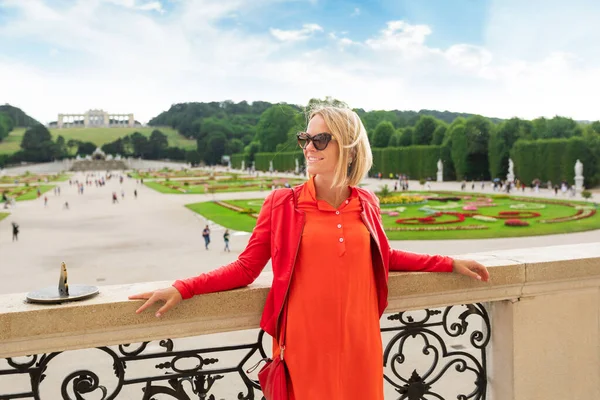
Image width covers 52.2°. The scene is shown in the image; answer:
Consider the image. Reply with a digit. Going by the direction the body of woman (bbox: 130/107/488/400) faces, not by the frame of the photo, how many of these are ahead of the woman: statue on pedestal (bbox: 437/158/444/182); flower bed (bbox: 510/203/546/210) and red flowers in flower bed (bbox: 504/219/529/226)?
0

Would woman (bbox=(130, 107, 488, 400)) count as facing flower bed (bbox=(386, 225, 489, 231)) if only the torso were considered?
no

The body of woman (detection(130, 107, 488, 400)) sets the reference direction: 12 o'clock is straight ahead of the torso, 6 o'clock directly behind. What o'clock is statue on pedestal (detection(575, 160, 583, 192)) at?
The statue on pedestal is roughly at 7 o'clock from the woman.

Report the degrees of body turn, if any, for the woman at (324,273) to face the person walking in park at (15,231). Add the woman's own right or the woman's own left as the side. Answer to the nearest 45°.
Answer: approximately 135° to the woman's own right

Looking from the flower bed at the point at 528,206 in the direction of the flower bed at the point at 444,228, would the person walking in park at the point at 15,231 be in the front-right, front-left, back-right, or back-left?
front-right

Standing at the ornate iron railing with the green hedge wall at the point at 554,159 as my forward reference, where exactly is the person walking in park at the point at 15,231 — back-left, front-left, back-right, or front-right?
front-left

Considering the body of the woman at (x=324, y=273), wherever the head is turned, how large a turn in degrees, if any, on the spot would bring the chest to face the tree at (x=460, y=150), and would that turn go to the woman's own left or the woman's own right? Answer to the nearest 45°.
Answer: approximately 180°

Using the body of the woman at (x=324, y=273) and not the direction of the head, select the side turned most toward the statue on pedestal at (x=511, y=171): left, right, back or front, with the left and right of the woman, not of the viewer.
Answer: back

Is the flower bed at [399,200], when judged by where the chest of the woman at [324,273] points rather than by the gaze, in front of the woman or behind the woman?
behind

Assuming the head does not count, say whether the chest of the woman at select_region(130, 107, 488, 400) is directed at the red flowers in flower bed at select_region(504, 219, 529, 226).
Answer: no

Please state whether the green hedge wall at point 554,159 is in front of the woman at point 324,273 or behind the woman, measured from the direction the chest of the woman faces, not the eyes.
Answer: behind

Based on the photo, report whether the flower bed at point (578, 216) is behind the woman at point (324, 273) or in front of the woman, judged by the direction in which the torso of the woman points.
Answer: behind

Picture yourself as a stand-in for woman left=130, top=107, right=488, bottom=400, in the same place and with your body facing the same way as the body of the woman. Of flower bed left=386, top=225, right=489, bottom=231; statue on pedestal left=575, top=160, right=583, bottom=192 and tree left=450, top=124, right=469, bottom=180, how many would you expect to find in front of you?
0

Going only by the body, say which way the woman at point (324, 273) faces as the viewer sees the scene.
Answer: toward the camera
